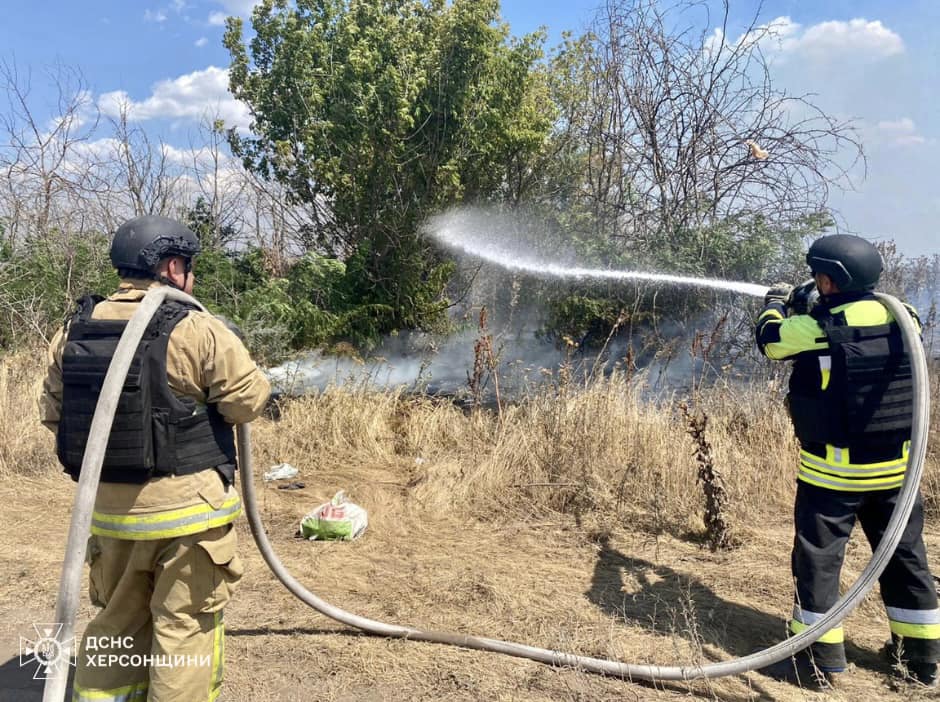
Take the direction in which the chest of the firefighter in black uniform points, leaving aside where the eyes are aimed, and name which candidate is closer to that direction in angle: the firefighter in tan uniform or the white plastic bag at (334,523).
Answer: the white plastic bag

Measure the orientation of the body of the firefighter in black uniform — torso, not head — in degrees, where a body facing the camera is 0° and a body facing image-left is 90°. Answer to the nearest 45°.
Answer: approximately 135°

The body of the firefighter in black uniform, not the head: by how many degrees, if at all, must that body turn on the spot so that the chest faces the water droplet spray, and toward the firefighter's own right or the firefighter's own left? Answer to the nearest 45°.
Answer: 0° — they already face it

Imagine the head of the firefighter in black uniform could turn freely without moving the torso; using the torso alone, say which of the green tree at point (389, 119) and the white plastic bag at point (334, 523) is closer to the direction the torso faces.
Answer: the green tree

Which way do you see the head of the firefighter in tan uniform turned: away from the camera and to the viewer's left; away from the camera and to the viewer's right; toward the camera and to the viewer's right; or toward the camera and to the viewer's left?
away from the camera and to the viewer's right

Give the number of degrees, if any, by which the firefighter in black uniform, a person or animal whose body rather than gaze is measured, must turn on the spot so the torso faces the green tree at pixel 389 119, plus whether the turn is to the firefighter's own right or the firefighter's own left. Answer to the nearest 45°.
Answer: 0° — they already face it

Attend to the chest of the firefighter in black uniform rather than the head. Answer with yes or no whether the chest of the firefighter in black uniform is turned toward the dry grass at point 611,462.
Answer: yes

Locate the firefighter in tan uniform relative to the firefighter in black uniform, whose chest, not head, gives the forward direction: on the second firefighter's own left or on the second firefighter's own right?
on the second firefighter's own left

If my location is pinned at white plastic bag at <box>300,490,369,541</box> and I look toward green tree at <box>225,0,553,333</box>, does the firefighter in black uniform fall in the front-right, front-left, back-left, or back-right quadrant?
back-right

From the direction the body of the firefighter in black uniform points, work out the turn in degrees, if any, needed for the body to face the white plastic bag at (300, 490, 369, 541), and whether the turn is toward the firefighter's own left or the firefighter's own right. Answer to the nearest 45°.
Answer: approximately 45° to the firefighter's own left

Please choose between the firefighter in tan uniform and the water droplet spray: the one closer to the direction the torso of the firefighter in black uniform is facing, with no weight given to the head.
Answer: the water droplet spray

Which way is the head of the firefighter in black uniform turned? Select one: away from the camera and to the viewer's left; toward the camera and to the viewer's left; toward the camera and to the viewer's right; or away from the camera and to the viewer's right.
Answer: away from the camera and to the viewer's left
